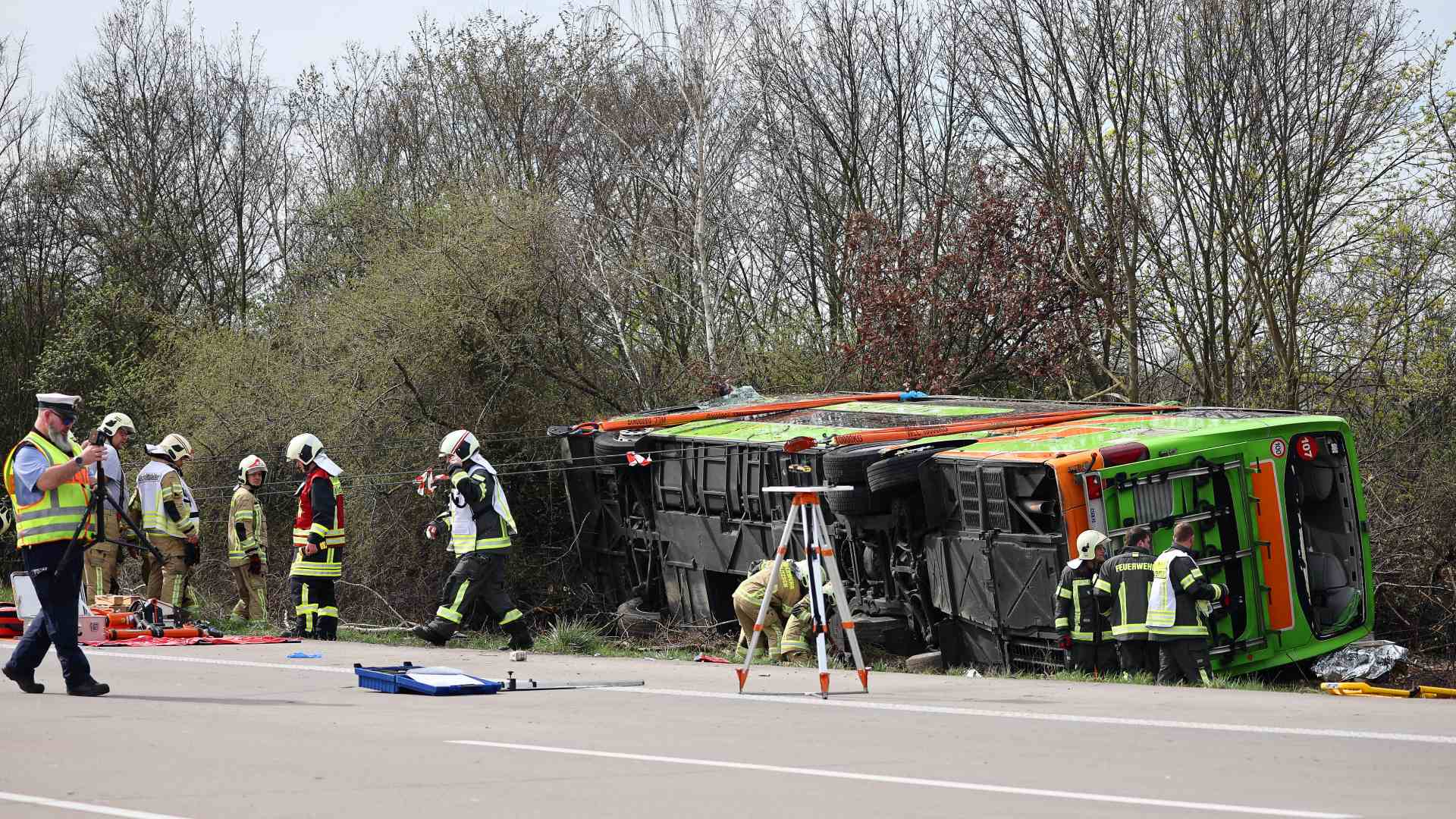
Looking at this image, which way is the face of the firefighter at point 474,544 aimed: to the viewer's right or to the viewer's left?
to the viewer's left

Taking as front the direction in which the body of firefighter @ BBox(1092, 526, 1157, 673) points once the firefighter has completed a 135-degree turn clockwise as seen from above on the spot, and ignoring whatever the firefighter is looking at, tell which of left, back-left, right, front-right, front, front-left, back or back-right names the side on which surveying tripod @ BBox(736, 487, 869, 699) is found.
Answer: right

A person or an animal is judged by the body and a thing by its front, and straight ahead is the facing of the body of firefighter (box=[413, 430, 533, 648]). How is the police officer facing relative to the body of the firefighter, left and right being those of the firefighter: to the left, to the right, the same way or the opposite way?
the opposite way

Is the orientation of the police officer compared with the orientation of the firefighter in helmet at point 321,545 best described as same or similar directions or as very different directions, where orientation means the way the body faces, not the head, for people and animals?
very different directions

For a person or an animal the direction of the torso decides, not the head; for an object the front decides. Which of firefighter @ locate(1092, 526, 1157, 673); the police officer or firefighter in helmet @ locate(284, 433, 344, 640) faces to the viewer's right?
the police officer

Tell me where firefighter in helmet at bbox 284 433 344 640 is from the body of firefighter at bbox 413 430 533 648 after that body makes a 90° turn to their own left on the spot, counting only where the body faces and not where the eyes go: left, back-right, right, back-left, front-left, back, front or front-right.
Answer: back-right

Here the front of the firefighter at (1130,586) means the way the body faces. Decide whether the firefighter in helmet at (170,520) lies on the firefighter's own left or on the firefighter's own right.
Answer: on the firefighter's own left

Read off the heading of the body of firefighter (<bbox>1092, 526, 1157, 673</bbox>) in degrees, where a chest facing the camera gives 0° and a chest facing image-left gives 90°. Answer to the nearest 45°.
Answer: approximately 180°

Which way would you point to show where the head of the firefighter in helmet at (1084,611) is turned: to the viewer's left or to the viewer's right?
to the viewer's right

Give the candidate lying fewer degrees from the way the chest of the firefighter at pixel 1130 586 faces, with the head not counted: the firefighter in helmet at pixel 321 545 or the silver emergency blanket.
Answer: the silver emergency blanket

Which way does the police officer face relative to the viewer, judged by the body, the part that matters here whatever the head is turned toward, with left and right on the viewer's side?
facing to the right of the viewer

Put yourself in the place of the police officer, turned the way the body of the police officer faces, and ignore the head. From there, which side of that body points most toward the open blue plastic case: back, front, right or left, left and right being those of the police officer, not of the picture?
front

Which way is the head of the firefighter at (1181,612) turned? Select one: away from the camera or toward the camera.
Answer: away from the camera

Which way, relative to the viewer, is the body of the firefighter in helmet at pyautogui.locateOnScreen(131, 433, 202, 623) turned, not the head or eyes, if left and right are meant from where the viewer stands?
facing away from the viewer and to the right of the viewer

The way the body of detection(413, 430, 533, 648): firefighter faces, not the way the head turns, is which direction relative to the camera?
to the viewer's left

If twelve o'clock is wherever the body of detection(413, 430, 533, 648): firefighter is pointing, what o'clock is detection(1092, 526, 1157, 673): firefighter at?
detection(1092, 526, 1157, 673): firefighter is roughly at 7 o'clock from detection(413, 430, 533, 648): firefighter.

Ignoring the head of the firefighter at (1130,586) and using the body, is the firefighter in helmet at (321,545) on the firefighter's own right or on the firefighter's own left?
on the firefighter's own left
